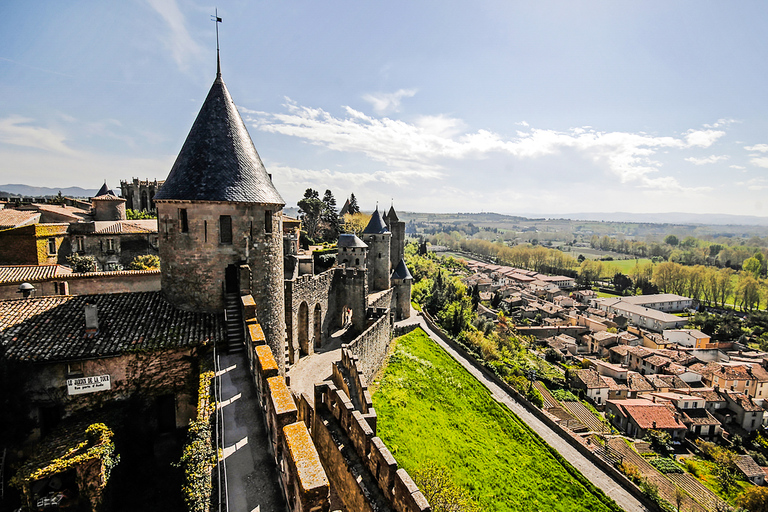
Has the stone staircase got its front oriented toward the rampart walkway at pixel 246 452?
yes

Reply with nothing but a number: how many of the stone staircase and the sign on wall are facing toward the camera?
2

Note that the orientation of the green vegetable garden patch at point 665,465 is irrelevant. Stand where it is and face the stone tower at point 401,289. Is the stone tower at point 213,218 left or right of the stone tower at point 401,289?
left

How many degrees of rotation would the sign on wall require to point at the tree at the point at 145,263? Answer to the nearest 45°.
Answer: approximately 180°

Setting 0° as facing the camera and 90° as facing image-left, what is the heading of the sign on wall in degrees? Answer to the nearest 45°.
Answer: approximately 0°

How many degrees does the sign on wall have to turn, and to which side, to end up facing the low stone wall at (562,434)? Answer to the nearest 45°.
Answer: approximately 90° to its left

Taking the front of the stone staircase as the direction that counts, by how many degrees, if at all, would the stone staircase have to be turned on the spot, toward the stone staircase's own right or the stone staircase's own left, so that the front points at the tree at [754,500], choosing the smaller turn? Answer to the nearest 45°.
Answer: approximately 90° to the stone staircase's own left

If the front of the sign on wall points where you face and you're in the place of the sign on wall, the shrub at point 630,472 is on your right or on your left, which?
on your left

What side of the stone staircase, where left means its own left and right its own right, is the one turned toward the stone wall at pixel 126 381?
right

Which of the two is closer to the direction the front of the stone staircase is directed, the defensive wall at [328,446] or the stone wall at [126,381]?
the defensive wall

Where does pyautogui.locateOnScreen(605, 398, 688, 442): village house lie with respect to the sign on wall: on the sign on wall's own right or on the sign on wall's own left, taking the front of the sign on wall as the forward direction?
on the sign on wall's own left

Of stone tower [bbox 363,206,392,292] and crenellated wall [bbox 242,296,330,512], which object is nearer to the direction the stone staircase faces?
the crenellated wall

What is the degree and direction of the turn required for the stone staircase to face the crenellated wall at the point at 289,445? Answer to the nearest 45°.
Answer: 0° — it already faces it

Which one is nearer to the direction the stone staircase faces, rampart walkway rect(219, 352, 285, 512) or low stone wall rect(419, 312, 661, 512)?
the rampart walkway

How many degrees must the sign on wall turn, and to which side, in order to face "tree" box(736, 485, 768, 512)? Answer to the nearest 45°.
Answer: approximately 90° to its left

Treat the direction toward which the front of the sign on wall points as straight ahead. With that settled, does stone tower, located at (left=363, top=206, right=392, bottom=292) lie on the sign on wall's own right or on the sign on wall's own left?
on the sign on wall's own left
